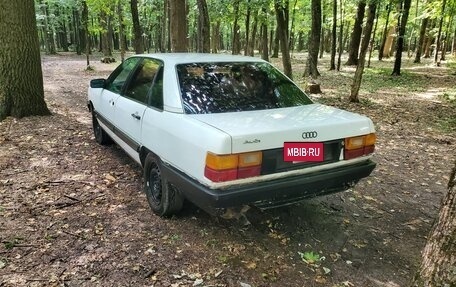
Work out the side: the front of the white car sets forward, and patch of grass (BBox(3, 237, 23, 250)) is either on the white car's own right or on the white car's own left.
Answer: on the white car's own left

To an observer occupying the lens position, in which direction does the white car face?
facing away from the viewer and to the left of the viewer
